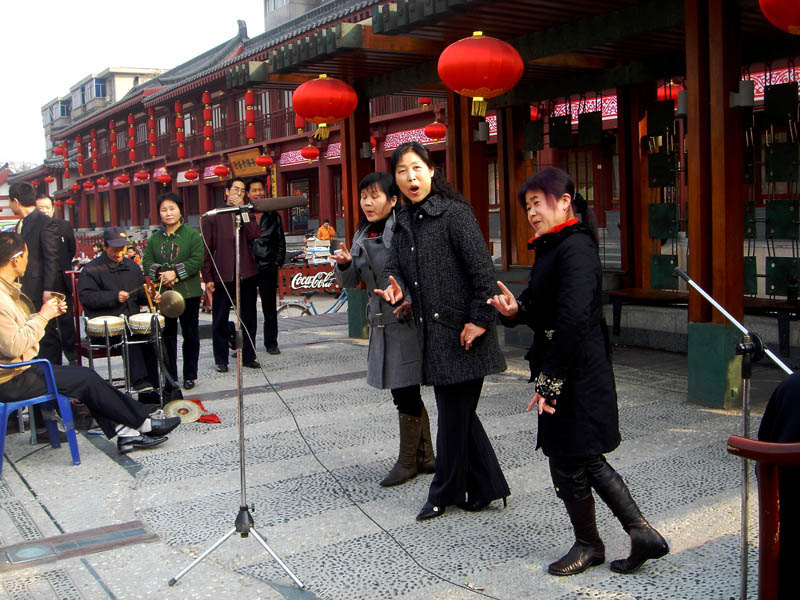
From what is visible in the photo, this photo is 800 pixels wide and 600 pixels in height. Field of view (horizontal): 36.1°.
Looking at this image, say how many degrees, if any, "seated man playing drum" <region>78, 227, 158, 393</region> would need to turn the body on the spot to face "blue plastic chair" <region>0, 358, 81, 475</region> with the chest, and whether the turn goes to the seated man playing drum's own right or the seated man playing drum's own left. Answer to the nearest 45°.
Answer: approximately 45° to the seated man playing drum's own right

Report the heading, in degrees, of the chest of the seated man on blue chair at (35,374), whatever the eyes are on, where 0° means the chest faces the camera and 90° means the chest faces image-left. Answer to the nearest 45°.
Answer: approximately 270°

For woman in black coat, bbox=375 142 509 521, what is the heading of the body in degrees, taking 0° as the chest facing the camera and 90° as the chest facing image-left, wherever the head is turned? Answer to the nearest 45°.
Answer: approximately 45°

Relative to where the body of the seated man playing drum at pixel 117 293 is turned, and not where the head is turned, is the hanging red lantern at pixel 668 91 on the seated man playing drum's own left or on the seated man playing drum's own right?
on the seated man playing drum's own left

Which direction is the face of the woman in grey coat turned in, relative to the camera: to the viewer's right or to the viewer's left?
to the viewer's left

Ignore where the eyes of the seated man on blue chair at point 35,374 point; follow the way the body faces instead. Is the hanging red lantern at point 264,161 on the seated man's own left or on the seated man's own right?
on the seated man's own left
